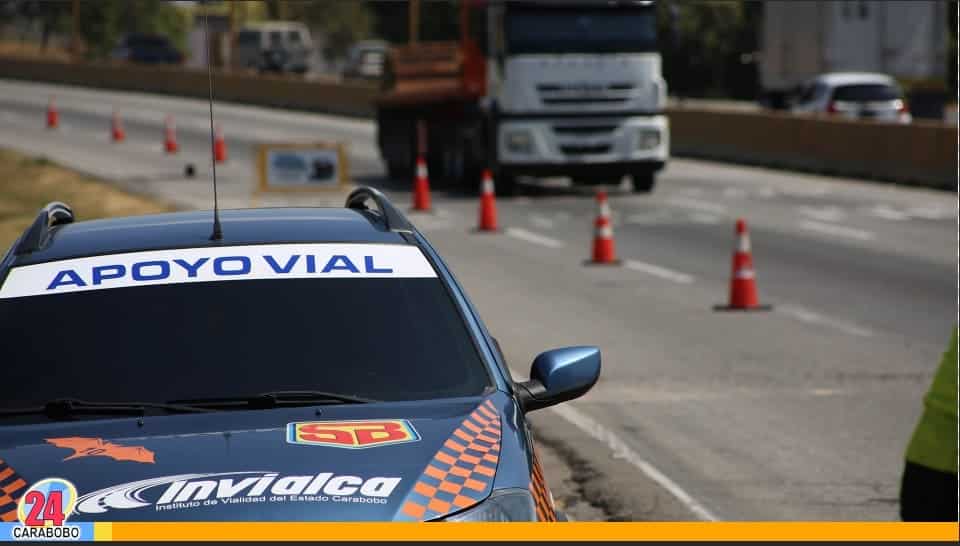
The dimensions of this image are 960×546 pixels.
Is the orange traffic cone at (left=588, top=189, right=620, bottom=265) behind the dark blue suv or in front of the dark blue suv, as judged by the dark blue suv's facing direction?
behind

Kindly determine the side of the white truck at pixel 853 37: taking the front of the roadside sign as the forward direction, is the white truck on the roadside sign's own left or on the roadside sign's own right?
on the roadside sign's own left

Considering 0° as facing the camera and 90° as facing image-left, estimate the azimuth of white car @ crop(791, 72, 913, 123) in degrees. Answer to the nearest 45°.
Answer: approximately 135°

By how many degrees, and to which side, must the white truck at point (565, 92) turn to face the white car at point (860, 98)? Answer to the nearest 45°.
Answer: approximately 90° to its left

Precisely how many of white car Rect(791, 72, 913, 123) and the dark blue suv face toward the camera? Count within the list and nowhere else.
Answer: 1

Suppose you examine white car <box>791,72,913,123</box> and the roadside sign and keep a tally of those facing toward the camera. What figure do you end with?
1

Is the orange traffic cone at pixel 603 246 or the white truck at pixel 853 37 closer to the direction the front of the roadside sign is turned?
the orange traffic cone

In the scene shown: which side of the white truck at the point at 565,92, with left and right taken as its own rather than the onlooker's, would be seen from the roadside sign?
right

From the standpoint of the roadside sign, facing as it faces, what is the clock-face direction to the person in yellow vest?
The person in yellow vest is roughly at 12 o'clock from the roadside sign.

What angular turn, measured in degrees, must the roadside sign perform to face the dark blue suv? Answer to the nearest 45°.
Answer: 0° — it already faces it

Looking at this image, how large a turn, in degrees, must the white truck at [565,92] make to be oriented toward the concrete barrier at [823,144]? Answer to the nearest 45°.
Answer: approximately 90° to its left

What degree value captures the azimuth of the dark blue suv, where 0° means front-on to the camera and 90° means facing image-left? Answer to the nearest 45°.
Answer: approximately 0°
